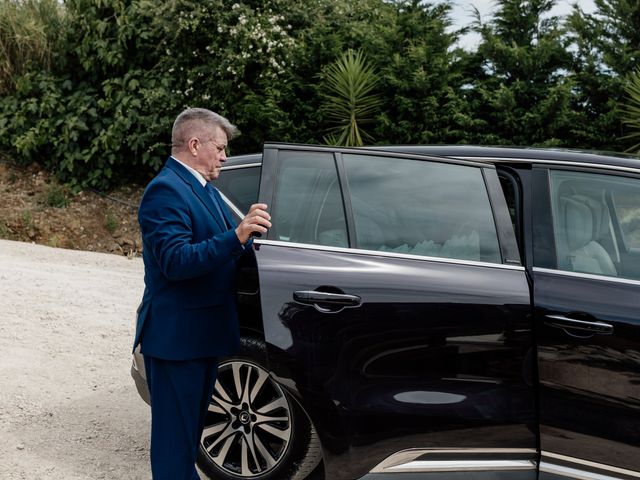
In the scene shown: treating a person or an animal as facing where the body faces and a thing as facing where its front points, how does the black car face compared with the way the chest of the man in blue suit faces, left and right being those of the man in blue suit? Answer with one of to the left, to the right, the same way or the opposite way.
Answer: the same way

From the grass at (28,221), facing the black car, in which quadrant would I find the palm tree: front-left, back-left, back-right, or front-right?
front-left

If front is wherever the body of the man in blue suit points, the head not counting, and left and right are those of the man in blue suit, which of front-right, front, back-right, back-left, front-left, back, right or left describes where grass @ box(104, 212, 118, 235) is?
left

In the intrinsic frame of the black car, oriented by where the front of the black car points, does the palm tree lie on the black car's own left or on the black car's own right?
on the black car's own left

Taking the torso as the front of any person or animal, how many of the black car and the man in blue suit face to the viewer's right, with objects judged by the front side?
2

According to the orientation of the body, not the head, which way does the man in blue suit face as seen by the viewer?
to the viewer's right

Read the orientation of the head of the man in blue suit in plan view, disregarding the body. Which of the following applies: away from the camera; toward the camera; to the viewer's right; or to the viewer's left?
to the viewer's right

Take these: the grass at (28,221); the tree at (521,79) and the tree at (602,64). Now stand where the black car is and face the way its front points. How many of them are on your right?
0

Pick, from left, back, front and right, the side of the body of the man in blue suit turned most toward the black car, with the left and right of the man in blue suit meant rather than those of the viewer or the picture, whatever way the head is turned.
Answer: front

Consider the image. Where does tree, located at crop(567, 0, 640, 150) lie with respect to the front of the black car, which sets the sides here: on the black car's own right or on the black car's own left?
on the black car's own left

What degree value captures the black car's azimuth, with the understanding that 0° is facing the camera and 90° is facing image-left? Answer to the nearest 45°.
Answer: approximately 270°

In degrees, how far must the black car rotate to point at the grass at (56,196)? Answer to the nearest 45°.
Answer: approximately 135° to its left

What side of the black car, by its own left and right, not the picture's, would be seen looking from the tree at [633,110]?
left
